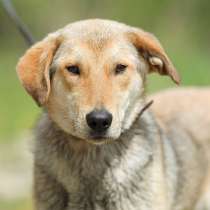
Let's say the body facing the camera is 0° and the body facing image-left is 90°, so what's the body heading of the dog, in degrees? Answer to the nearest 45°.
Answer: approximately 45°
